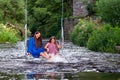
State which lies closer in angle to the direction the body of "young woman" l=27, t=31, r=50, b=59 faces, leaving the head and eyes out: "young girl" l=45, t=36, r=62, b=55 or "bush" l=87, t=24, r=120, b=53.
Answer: the young girl

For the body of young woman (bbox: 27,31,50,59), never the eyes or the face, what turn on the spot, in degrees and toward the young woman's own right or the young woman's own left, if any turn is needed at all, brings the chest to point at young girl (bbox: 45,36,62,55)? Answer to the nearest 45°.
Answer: approximately 45° to the young woman's own left

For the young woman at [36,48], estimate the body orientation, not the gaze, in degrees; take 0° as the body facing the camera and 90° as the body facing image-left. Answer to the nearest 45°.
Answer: approximately 315°

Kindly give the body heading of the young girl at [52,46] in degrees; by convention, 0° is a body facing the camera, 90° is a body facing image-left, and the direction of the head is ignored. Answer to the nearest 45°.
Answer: approximately 0°

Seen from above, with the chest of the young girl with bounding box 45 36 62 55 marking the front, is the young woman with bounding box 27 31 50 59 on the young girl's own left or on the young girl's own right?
on the young girl's own right

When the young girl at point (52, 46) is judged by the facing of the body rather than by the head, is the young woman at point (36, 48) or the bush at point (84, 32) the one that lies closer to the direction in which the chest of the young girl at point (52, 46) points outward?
the young woman
